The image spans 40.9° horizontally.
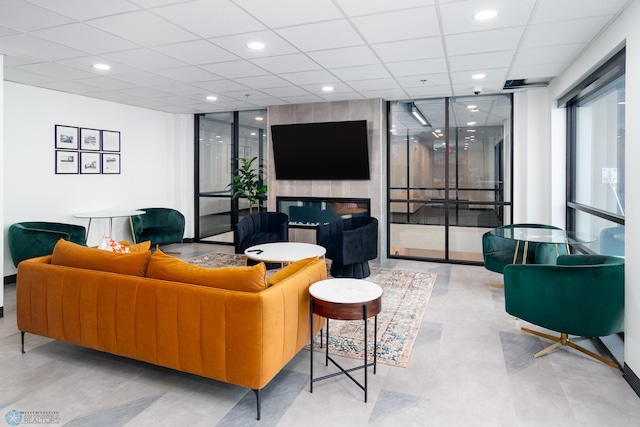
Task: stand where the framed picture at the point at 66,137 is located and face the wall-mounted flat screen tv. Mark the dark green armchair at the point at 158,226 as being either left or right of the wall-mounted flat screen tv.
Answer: left

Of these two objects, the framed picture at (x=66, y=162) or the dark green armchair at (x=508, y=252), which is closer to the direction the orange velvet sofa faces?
the dark green armchair

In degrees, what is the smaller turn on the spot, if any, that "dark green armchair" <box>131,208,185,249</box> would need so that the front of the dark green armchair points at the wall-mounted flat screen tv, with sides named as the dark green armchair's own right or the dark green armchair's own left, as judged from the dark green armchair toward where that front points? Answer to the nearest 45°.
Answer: approximately 90° to the dark green armchair's own left

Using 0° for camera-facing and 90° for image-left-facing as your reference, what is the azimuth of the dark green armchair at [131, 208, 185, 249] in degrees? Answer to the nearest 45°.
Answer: approximately 45°

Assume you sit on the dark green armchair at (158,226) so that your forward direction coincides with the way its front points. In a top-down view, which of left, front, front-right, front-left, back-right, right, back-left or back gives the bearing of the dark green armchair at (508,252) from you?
left
